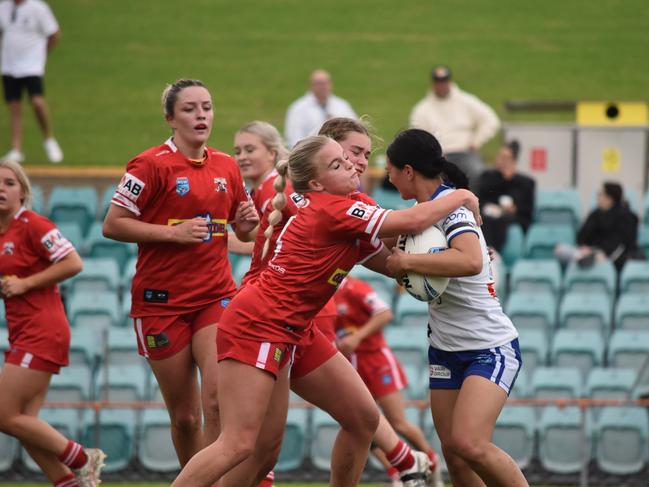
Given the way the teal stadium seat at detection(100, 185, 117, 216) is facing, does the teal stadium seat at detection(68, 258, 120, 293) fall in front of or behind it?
in front

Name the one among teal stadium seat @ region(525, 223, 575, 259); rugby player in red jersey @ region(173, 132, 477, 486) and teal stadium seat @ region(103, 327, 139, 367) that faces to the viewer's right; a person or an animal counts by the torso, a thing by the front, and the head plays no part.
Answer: the rugby player in red jersey

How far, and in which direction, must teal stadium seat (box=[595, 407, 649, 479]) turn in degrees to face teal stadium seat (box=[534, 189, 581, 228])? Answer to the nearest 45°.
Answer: approximately 180°

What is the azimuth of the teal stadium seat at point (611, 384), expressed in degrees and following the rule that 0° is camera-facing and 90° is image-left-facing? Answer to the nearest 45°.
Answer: approximately 0°

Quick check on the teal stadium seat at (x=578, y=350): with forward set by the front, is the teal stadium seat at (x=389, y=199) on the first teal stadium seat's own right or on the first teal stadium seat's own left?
on the first teal stadium seat's own right

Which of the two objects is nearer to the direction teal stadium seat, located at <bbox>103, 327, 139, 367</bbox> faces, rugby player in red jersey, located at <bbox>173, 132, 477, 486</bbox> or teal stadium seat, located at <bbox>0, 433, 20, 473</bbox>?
the rugby player in red jersey

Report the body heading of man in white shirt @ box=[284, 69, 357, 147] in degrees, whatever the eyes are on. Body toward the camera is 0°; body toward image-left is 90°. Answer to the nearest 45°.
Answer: approximately 0°
